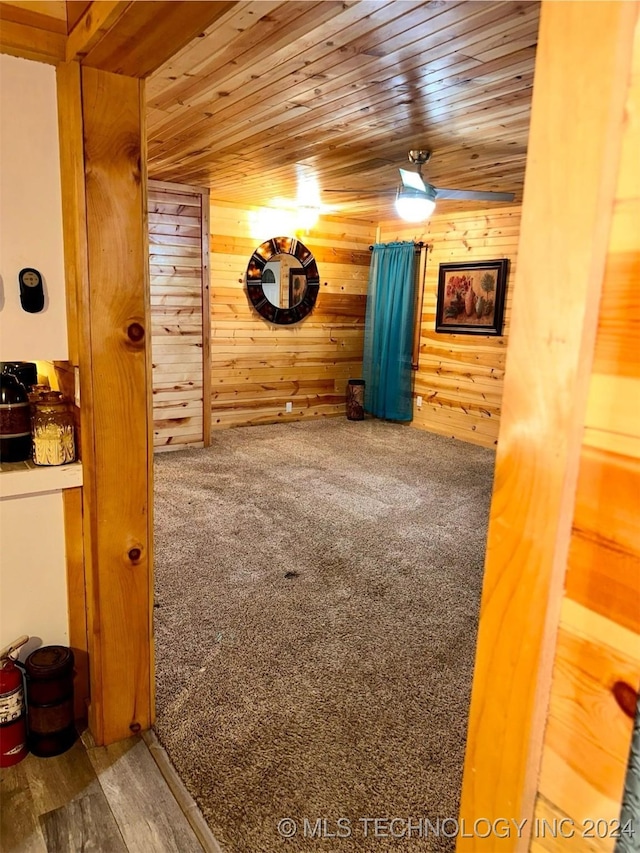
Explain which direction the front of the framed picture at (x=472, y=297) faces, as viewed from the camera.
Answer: facing the viewer and to the left of the viewer

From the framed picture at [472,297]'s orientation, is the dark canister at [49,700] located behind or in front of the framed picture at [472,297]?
in front

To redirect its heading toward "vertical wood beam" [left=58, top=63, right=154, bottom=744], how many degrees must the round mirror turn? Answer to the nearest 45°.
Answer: approximately 45° to its right

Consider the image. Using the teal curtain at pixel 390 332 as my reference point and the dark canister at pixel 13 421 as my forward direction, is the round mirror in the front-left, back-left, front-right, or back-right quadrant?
front-right

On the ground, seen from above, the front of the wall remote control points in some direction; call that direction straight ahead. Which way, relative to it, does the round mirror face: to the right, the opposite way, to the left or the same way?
the same way

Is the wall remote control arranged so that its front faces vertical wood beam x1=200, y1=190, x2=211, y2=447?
no

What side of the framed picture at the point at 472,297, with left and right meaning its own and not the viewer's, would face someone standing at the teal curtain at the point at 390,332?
right

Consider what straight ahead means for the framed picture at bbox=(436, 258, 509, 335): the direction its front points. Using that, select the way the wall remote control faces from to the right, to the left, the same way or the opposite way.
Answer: to the left

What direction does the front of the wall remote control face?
toward the camera

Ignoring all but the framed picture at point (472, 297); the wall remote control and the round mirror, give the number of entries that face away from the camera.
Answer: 0

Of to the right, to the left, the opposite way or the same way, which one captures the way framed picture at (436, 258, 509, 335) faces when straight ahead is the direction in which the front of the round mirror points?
to the right

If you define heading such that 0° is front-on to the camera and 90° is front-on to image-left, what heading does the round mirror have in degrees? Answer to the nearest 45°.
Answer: approximately 315°
